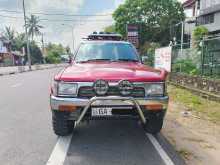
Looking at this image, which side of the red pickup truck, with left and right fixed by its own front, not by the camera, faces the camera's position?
front

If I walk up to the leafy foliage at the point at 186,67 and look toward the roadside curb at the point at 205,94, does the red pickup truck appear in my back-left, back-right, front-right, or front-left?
front-right

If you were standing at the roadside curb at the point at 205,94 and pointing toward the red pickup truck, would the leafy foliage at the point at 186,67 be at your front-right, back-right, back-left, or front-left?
back-right

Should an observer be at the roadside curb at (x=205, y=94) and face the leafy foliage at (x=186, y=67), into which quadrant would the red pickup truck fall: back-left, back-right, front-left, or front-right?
back-left

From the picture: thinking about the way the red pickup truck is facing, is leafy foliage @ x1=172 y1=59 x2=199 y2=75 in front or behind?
behind

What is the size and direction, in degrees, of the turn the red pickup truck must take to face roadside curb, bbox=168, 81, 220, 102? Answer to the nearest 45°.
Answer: approximately 135° to its left
